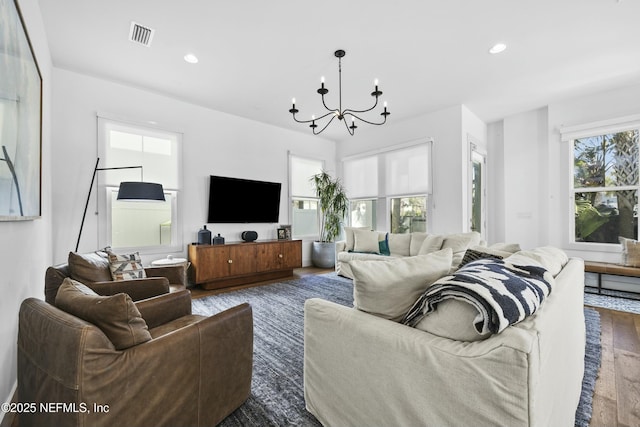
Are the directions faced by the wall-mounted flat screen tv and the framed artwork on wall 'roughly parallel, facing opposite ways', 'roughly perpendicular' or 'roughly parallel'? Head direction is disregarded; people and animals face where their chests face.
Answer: roughly perpendicular

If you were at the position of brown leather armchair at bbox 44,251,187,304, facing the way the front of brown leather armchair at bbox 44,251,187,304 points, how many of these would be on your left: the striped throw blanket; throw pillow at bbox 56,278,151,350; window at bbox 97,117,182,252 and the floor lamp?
2

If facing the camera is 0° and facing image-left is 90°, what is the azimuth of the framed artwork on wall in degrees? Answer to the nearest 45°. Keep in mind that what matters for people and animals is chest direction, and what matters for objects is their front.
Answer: approximately 270°

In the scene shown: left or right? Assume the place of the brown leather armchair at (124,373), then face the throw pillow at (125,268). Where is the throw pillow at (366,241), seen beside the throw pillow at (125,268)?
right

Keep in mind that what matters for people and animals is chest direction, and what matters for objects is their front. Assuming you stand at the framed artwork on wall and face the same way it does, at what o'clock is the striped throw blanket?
The striped throw blanket is roughly at 2 o'clock from the framed artwork on wall.

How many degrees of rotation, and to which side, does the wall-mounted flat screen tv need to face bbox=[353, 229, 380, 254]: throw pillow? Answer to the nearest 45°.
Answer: approximately 45° to its left

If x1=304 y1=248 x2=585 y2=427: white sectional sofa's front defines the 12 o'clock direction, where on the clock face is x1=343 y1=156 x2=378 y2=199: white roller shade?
The white roller shade is roughly at 1 o'clock from the white sectional sofa.

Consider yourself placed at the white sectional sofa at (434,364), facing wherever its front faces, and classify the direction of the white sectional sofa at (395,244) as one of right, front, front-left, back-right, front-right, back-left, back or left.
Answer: front-right
